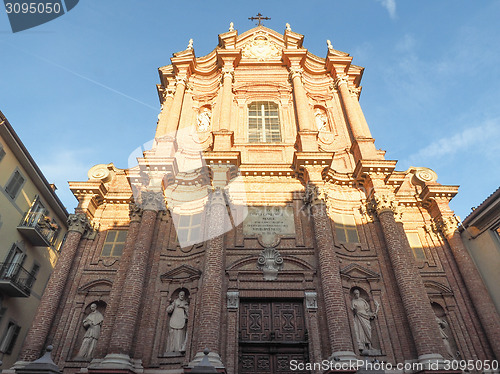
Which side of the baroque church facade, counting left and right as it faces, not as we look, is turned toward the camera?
front

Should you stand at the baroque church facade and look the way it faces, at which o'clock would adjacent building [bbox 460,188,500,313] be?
The adjacent building is roughly at 9 o'clock from the baroque church facade.

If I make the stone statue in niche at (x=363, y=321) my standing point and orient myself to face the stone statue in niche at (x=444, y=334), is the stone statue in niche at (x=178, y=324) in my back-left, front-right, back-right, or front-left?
back-left

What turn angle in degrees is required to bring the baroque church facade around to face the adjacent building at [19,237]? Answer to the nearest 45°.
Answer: approximately 90° to its right
